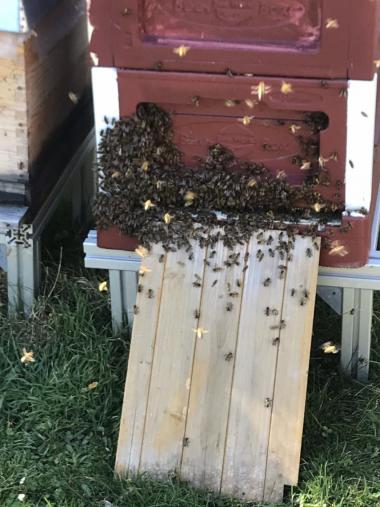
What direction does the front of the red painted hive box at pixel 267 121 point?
toward the camera

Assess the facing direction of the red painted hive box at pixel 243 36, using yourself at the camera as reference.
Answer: facing the viewer

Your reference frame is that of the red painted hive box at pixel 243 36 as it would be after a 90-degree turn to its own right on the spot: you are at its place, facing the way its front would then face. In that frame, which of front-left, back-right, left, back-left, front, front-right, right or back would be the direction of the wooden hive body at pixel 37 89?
front-right
